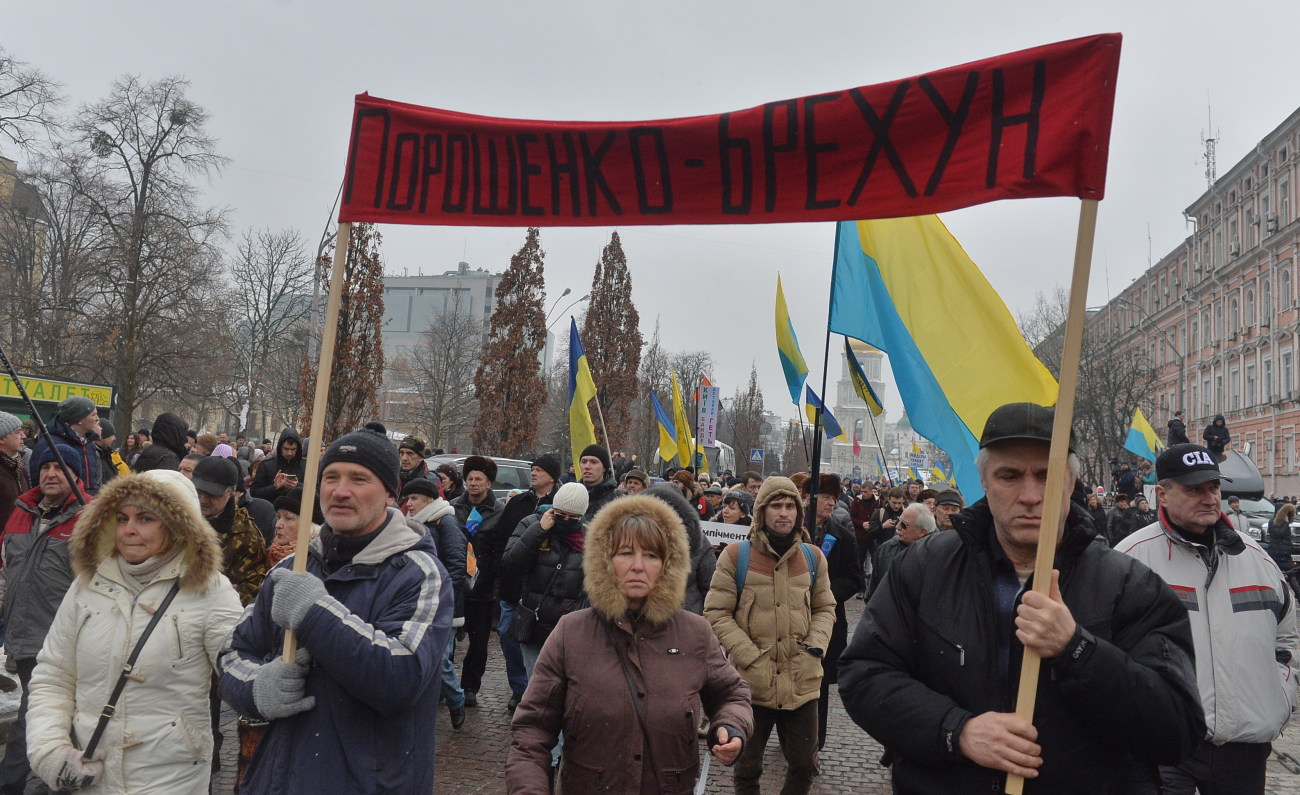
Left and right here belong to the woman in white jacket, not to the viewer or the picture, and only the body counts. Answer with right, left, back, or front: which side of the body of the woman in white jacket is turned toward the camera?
front

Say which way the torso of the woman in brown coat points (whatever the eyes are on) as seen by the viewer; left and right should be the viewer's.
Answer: facing the viewer

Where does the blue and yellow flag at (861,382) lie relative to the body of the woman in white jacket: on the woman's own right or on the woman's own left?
on the woman's own left

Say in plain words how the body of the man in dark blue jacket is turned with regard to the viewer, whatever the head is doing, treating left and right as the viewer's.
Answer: facing the viewer and to the left of the viewer

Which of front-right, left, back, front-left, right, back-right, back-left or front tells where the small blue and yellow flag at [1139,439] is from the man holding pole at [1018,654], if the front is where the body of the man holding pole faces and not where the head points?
back

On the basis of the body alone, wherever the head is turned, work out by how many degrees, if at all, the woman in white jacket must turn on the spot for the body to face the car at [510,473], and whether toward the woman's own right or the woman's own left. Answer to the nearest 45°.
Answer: approximately 135° to the woman's own left

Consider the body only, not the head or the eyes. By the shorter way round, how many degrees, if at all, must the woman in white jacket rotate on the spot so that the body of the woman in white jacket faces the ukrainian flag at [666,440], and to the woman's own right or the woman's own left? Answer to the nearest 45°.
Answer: approximately 135° to the woman's own left

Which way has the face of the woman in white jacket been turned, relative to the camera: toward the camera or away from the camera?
toward the camera

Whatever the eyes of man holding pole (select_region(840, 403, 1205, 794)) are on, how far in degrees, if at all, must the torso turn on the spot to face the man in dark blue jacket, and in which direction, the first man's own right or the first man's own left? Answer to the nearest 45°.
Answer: approximately 90° to the first man's own right

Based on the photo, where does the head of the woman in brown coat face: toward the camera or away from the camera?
toward the camera
